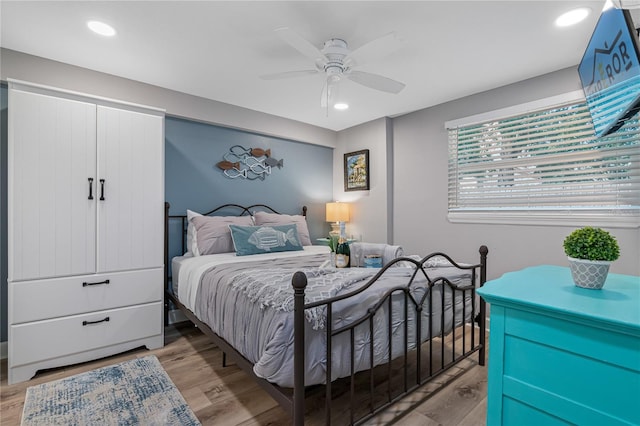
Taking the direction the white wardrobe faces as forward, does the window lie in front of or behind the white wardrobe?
in front

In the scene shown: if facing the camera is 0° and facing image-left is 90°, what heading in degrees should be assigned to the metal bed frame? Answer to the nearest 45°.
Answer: approximately 315°

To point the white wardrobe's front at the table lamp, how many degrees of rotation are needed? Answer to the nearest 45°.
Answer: approximately 45° to its left

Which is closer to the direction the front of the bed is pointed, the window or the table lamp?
the window

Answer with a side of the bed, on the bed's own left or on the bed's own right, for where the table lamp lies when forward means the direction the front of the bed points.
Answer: on the bed's own left
